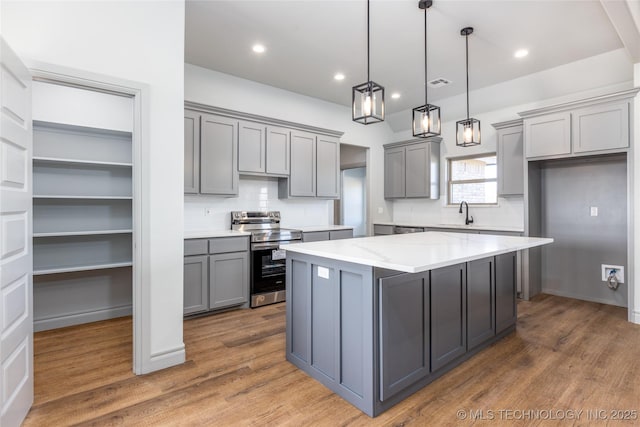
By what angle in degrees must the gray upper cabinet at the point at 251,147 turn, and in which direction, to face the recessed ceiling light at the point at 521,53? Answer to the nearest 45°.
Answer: approximately 45° to its left

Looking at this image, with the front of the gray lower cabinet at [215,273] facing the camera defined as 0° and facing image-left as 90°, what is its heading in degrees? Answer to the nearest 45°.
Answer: approximately 315°

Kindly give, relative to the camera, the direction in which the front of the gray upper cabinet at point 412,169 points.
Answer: facing the viewer and to the left of the viewer

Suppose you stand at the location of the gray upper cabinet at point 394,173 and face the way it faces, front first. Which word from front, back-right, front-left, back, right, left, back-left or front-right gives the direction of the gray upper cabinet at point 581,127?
left

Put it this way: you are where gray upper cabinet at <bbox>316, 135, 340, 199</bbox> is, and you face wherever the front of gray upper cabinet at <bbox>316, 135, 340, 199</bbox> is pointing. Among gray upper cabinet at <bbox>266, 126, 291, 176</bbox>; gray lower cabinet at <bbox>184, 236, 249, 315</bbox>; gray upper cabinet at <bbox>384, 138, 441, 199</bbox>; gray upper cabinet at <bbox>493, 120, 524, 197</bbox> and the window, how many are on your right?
2

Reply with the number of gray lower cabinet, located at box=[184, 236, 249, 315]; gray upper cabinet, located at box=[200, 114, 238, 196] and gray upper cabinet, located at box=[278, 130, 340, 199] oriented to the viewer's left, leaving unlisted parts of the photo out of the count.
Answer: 0

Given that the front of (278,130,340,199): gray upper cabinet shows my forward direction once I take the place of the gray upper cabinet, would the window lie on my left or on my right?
on my left

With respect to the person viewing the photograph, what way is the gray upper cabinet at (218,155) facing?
facing the viewer and to the right of the viewer

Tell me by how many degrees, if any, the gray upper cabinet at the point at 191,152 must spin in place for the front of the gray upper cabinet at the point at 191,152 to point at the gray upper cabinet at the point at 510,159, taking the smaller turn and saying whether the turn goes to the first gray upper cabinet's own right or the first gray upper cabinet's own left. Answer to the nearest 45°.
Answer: approximately 45° to the first gray upper cabinet's own left

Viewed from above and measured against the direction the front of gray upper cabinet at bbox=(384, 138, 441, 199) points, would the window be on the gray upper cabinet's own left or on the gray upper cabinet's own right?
on the gray upper cabinet's own left

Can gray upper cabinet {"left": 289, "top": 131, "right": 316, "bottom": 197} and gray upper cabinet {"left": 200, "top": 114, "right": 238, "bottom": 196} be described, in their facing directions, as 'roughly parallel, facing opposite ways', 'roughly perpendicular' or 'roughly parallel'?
roughly parallel
